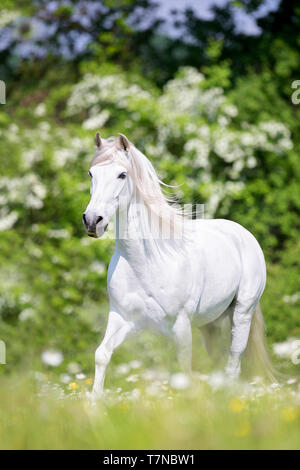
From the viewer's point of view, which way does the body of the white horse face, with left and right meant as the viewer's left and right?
facing the viewer and to the left of the viewer

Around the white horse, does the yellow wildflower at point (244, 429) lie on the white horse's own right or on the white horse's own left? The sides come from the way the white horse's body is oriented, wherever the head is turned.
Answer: on the white horse's own left
